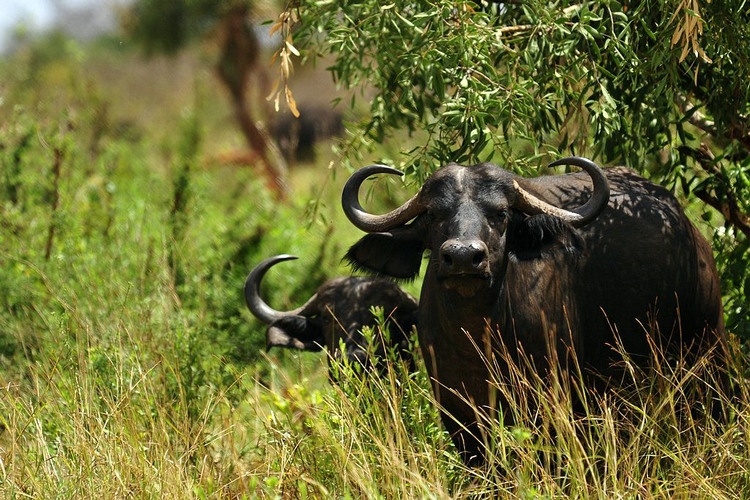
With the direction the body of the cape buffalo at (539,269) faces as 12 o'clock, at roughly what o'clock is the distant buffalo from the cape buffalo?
The distant buffalo is roughly at 4 o'clock from the cape buffalo.

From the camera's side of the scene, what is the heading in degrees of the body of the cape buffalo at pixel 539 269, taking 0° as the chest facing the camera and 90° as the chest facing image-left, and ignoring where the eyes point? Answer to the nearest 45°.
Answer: approximately 45°
